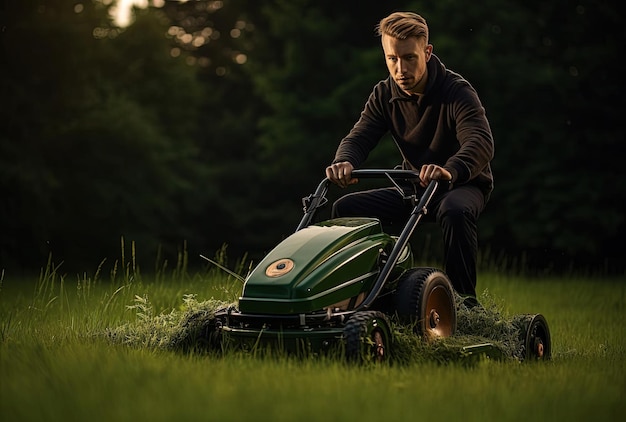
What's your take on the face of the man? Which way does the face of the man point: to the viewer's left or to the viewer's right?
to the viewer's left

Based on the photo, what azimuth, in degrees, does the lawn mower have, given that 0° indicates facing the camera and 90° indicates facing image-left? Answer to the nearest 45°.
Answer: approximately 45°

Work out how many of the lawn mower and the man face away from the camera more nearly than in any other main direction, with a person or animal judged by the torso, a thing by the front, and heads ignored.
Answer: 0

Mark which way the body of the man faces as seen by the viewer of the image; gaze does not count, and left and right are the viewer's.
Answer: facing the viewer and to the left of the viewer
